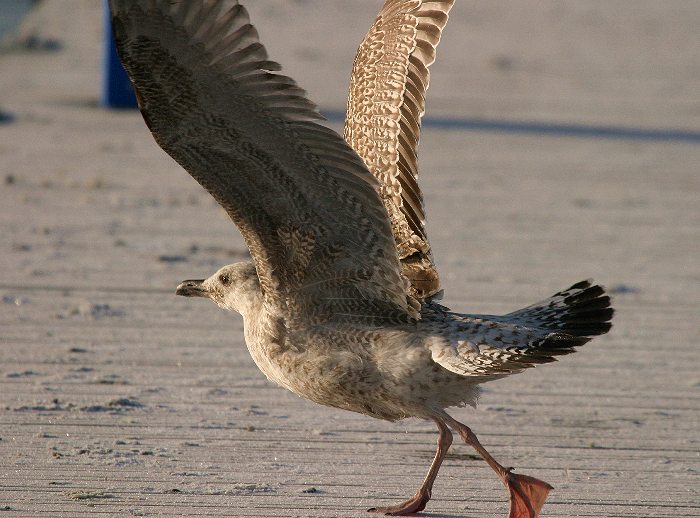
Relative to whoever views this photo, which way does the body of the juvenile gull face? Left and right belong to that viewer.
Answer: facing to the left of the viewer

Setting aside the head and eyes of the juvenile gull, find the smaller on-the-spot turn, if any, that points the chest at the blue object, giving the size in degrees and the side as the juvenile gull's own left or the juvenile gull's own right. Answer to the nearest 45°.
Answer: approximately 90° to the juvenile gull's own right
